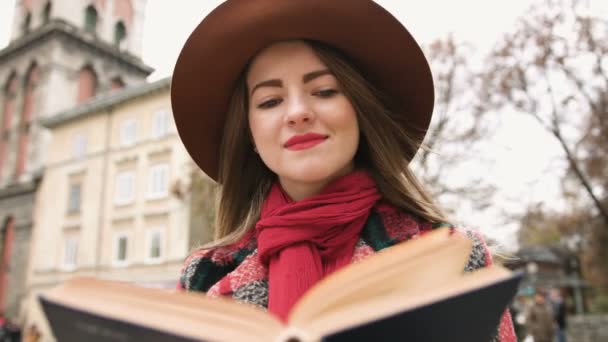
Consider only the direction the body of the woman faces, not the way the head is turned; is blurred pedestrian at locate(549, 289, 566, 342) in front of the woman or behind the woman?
behind

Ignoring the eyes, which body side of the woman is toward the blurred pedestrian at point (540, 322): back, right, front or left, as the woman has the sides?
back

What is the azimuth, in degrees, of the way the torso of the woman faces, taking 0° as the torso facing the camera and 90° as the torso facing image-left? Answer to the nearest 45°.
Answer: approximately 0°

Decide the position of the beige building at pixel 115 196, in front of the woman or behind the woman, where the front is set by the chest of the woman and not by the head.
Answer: behind
